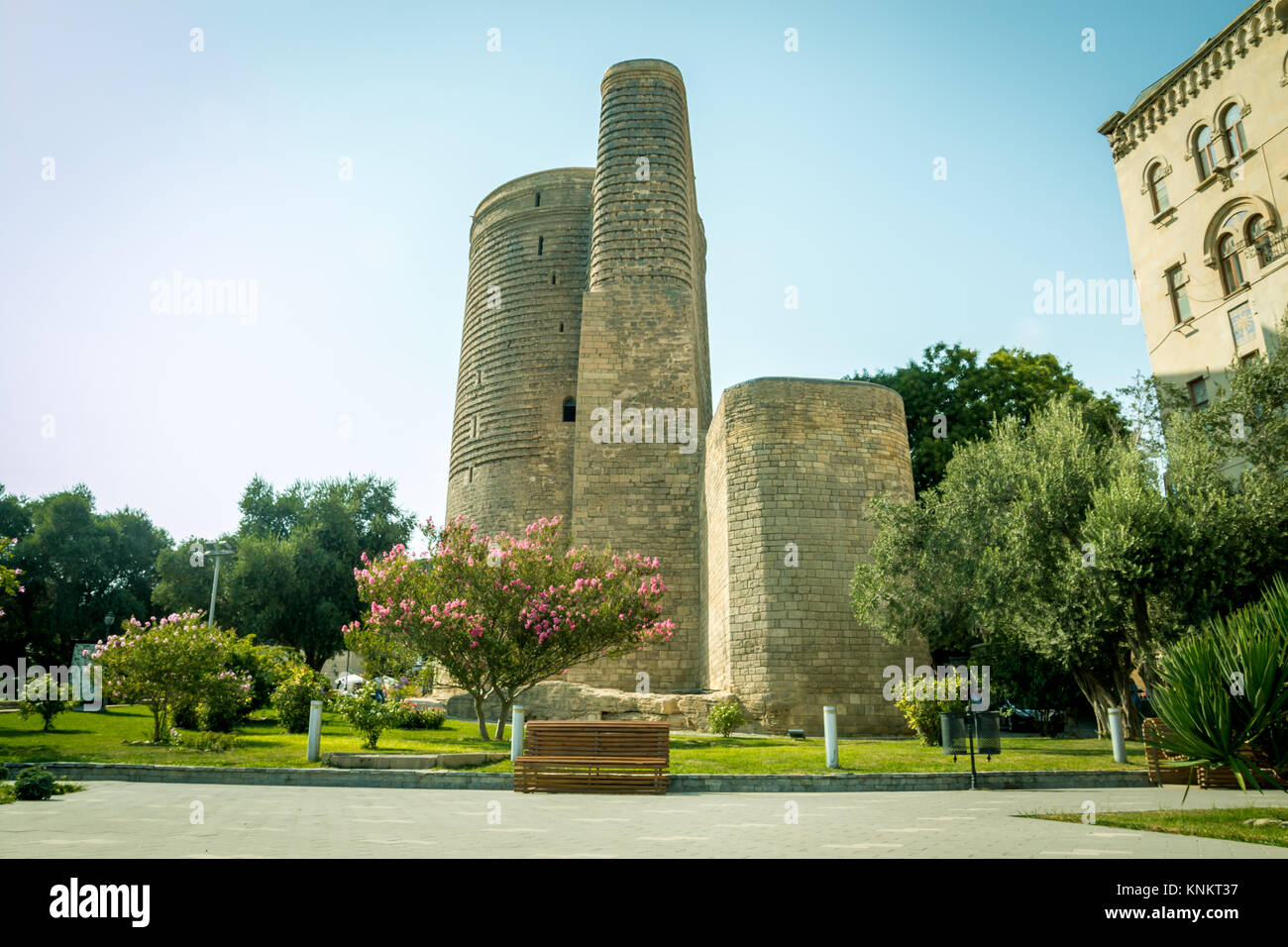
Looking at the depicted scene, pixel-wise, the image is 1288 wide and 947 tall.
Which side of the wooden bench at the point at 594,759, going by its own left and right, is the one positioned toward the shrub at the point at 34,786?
right

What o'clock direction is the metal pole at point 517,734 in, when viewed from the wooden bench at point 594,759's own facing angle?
The metal pole is roughly at 5 o'clock from the wooden bench.

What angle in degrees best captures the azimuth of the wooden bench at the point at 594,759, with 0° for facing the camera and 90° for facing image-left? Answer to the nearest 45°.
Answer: approximately 0°

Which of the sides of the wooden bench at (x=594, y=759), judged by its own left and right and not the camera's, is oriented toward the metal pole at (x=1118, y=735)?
left

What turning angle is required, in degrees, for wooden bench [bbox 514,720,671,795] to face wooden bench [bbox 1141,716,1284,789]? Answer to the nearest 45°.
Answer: approximately 90° to its left
